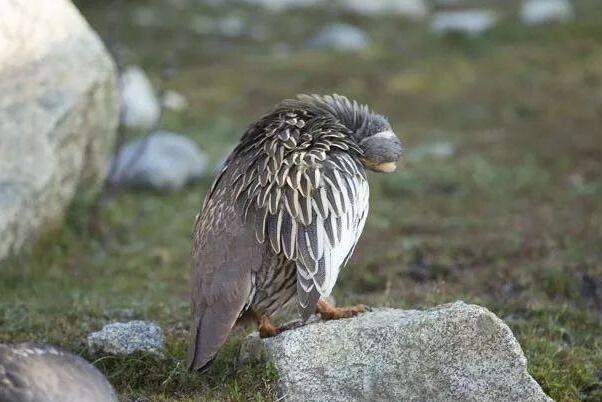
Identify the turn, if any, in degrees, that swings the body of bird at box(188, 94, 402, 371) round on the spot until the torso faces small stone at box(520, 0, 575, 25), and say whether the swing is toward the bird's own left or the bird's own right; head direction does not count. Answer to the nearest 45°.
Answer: approximately 90° to the bird's own left

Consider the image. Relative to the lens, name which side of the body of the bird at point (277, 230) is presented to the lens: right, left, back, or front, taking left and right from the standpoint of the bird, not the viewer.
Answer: right

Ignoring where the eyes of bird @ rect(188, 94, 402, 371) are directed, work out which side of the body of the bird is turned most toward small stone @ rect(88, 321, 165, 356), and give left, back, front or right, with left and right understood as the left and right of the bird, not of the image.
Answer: back

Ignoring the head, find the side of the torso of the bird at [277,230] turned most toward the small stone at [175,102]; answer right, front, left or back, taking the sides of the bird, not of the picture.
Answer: left

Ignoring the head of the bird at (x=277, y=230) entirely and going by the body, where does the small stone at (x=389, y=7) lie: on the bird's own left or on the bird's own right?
on the bird's own left

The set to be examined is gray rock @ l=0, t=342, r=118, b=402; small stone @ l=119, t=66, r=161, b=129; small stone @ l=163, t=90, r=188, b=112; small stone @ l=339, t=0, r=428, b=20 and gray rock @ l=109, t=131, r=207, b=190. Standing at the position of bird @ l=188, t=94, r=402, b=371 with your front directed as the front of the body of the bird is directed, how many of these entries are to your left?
4

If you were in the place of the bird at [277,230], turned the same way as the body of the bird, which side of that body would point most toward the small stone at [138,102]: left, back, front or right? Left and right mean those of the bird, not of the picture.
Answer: left

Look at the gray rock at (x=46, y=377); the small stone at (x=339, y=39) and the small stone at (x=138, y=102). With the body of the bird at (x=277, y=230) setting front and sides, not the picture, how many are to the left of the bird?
2

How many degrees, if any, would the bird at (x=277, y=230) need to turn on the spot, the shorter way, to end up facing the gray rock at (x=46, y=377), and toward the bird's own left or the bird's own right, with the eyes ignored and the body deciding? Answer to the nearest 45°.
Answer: approximately 135° to the bird's own right
